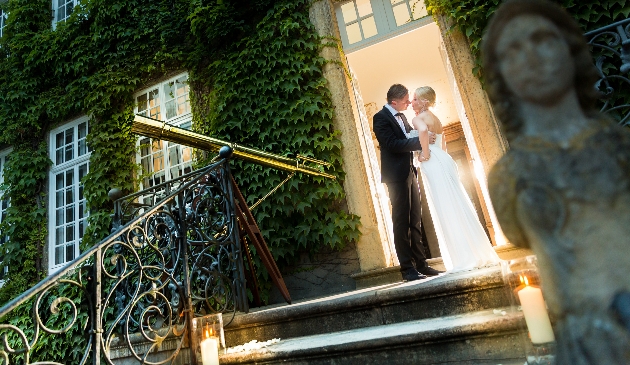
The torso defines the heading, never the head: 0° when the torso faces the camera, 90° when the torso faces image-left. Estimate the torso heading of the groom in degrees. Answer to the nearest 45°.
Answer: approximately 270°

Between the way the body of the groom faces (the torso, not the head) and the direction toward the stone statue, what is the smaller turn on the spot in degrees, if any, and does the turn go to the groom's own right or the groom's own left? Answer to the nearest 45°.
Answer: approximately 90° to the groom's own right

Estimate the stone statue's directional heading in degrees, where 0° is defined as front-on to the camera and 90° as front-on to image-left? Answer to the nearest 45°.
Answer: approximately 0°

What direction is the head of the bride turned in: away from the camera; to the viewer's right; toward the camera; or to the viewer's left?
to the viewer's left

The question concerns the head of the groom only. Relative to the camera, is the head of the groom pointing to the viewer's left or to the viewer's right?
to the viewer's right

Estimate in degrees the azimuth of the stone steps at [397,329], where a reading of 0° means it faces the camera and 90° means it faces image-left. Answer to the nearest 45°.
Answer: approximately 0°

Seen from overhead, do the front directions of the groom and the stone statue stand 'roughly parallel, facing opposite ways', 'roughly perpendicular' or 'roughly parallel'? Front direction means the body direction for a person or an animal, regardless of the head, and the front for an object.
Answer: roughly perpendicular

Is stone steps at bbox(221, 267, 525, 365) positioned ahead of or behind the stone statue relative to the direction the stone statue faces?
behind
